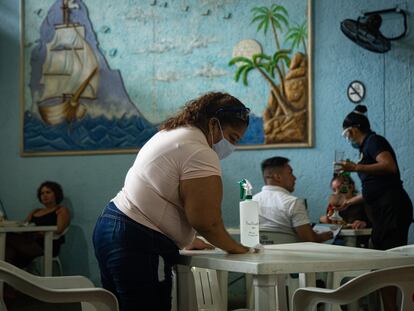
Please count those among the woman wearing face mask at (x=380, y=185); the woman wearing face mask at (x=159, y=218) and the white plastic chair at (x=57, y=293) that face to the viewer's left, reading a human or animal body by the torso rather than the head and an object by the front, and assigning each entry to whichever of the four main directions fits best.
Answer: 1

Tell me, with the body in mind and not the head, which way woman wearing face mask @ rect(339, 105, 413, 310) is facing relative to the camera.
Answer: to the viewer's left

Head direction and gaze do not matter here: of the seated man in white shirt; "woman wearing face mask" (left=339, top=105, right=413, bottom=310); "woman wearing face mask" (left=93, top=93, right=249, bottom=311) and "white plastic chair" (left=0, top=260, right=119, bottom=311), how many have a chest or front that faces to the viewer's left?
1

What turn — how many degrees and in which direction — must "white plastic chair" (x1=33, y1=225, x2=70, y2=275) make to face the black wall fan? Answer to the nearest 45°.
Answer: approximately 90° to its left

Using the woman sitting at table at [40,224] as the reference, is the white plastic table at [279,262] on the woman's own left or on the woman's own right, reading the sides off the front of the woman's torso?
on the woman's own left

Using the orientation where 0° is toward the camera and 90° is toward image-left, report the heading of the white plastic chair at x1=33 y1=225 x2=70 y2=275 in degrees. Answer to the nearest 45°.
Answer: approximately 45°

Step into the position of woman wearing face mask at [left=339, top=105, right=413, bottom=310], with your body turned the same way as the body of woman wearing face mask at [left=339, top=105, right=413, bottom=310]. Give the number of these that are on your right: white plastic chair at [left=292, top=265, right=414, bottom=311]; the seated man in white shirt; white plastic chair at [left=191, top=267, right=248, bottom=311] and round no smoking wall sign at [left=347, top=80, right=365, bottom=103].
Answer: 1

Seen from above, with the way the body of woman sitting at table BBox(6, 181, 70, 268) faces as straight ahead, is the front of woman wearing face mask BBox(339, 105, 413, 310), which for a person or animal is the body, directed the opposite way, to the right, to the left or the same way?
to the right

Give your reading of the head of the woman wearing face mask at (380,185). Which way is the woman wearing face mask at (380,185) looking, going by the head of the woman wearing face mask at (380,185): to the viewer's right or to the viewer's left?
to the viewer's left
